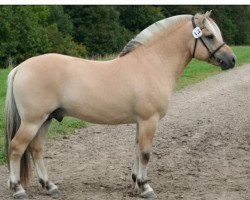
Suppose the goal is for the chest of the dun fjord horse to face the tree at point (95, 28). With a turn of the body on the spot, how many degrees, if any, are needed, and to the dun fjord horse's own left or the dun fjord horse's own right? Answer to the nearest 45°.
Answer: approximately 90° to the dun fjord horse's own left

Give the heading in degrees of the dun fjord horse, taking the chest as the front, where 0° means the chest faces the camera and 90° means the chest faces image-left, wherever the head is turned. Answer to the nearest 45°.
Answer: approximately 270°
